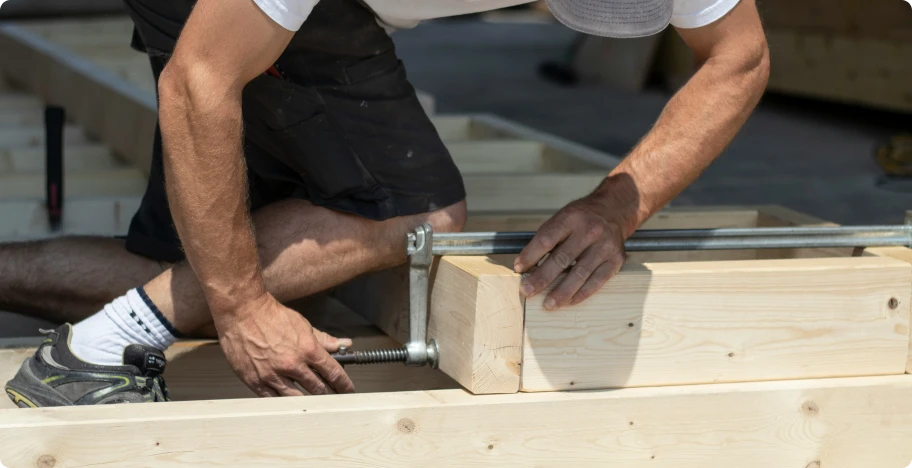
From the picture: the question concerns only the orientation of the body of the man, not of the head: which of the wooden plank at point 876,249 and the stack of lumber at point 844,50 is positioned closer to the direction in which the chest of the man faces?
the wooden plank

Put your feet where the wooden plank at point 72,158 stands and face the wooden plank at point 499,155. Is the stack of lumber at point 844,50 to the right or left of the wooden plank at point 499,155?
left

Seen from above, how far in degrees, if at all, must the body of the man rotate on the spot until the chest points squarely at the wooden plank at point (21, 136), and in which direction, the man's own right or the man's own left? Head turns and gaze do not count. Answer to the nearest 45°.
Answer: approximately 180°

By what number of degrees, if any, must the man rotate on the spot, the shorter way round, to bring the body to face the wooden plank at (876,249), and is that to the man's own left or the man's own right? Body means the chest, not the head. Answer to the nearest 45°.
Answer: approximately 45° to the man's own left

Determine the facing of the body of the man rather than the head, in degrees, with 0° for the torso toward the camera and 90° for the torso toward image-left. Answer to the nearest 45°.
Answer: approximately 315°
